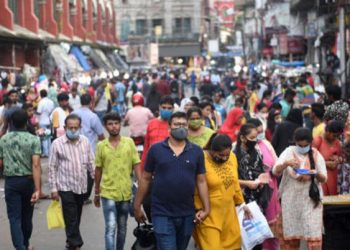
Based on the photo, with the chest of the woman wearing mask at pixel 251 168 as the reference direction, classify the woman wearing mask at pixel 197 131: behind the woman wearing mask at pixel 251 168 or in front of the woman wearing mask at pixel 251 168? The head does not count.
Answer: behind

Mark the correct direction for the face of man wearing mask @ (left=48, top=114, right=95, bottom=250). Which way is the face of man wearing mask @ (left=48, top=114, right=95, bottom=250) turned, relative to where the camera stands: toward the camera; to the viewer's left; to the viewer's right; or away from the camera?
toward the camera

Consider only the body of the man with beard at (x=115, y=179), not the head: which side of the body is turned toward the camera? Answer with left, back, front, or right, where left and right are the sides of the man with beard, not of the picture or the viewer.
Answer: front

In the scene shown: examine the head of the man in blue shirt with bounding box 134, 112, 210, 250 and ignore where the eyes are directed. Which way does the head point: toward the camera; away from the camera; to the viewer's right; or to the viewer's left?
toward the camera

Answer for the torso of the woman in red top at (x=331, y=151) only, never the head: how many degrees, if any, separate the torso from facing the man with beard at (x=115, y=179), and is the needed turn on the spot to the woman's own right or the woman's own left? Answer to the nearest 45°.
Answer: approximately 90° to the woman's own right

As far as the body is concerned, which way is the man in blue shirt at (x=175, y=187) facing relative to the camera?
toward the camera

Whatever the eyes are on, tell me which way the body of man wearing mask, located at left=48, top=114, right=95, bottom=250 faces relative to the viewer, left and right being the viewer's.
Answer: facing the viewer

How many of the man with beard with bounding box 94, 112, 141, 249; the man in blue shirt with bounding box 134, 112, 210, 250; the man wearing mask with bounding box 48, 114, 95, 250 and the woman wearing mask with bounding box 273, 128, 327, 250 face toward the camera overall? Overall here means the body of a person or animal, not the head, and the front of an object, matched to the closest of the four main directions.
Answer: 4

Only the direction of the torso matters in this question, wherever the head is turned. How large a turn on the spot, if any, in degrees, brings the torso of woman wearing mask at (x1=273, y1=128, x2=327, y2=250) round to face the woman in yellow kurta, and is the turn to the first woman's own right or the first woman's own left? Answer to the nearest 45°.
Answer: approximately 45° to the first woman's own right

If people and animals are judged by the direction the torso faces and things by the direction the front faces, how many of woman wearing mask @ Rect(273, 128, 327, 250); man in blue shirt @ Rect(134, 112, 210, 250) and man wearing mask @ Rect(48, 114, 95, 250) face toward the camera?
3

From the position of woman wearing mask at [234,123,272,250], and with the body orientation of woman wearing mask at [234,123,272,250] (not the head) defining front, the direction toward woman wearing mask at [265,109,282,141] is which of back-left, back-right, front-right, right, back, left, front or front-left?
back-left

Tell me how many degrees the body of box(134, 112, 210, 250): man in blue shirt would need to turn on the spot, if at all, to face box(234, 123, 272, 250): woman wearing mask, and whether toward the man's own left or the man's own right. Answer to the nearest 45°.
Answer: approximately 135° to the man's own left

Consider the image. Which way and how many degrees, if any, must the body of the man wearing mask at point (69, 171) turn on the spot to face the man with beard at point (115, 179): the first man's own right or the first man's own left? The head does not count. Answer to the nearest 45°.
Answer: approximately 45° to the first man's own left

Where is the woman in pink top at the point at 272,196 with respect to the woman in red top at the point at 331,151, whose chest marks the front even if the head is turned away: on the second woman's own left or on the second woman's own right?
on the second woman's own right

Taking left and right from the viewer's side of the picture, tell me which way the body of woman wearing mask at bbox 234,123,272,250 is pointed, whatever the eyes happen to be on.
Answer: facing the viewer and to the right of the viewer

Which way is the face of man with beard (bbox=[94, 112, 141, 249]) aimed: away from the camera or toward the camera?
toward the camera
